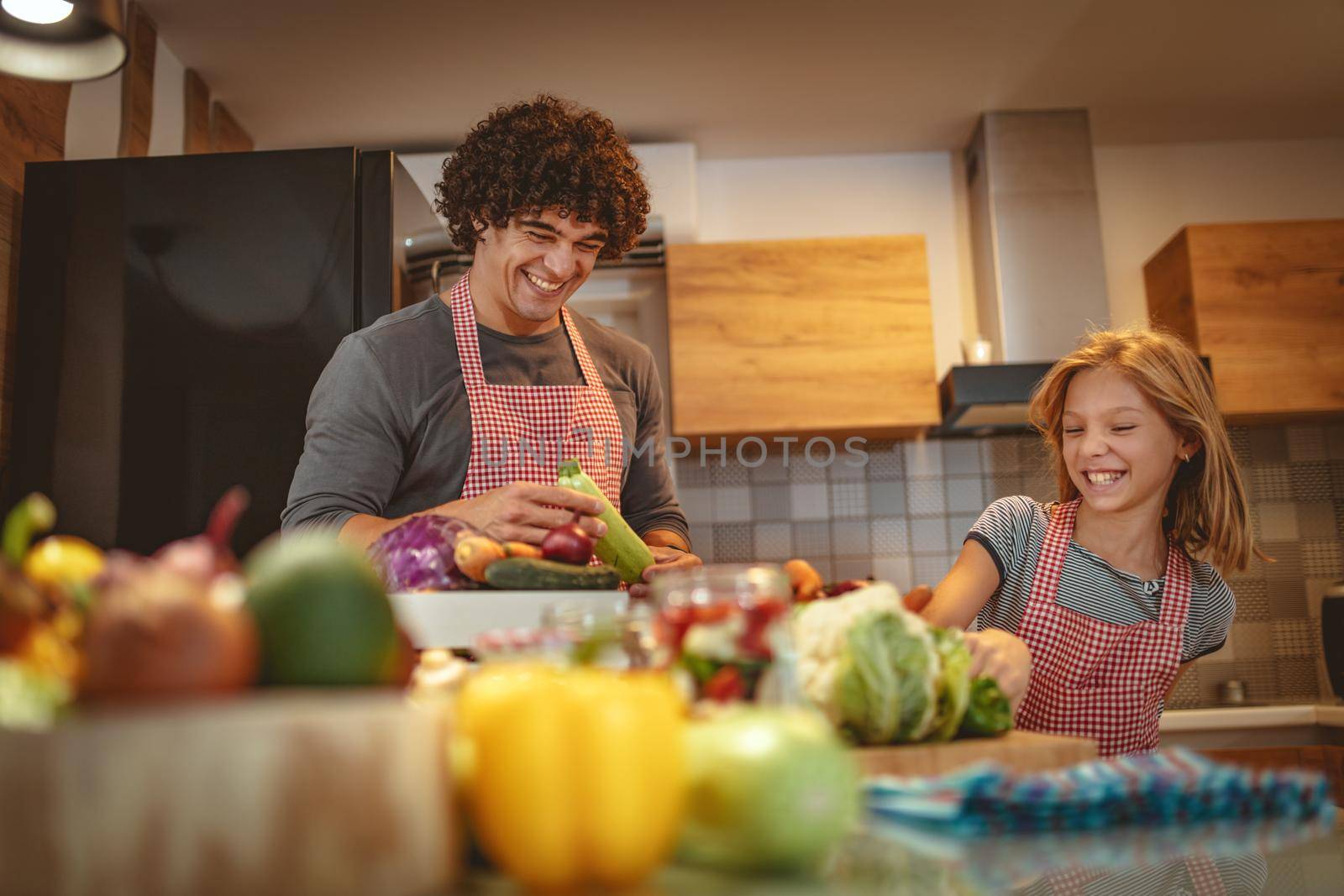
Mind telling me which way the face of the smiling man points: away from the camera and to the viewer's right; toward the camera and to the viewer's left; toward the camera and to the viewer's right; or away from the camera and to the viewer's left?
toward the camera and to the viewer's right

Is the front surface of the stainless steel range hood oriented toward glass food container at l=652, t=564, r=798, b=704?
yes

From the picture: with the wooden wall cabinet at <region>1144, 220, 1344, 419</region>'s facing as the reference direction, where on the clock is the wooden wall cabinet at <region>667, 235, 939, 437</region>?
the wooden wall cabinet at <region>667, 235, 939, 437</region> is roughly at 2 o'clock from the wooden wall cabinet at <region>1144, 220, 1344, 419</region>.

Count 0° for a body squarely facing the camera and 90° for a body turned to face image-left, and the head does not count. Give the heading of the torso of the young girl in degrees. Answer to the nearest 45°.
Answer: approximately 0°

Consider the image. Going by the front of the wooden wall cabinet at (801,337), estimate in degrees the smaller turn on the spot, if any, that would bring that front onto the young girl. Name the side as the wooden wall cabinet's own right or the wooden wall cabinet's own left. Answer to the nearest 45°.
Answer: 0° — it already faces them

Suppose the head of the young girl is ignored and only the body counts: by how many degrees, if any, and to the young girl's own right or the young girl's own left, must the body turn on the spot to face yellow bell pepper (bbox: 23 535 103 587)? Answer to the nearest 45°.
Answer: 0° — they already face it
